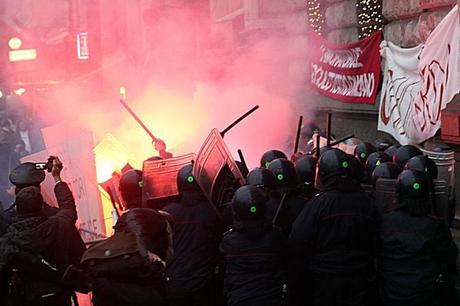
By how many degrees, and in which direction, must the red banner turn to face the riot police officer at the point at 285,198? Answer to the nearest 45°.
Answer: approximately 45° to its left

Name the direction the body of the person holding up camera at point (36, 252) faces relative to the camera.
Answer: away from the camera

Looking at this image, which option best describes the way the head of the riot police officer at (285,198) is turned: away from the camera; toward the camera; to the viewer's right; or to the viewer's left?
away from the camera

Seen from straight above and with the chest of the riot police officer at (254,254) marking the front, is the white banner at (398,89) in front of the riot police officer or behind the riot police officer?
in front

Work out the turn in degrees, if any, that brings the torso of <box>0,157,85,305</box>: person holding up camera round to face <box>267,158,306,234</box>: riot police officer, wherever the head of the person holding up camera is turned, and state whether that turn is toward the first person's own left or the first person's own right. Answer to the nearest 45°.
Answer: approximately 90° to the first person's own right

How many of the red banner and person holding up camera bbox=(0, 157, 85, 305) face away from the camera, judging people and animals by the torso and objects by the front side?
1

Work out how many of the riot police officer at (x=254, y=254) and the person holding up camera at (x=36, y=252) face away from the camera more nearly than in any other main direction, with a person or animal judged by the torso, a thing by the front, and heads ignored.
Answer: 2

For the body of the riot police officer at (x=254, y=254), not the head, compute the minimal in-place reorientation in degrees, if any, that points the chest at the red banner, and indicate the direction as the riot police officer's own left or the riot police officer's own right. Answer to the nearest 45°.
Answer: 0° — they already face it

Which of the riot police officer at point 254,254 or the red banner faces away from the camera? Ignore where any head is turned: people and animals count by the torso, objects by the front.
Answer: the riot police officer

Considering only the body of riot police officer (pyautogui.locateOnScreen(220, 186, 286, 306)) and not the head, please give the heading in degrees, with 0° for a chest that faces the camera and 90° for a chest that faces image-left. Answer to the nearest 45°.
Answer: approximately 180°

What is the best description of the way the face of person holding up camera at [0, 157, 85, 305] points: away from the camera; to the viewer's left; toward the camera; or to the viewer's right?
away from the camera

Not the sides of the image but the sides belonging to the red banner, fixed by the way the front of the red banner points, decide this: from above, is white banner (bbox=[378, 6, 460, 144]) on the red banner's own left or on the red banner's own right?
on the red banner's own left

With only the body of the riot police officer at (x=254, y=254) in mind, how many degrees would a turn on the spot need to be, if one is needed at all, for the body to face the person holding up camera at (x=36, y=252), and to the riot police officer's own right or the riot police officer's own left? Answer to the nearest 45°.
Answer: approximately 90° to the riot police officer's own left

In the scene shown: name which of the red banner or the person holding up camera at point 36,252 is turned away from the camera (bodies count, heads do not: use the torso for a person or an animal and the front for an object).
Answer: the person holding up camera

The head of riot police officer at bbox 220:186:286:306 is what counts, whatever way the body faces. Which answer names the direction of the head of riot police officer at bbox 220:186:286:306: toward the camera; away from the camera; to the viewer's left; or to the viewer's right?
away from the camera

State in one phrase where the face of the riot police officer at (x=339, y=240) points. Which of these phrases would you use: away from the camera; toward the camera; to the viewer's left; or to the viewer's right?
away from the camera
